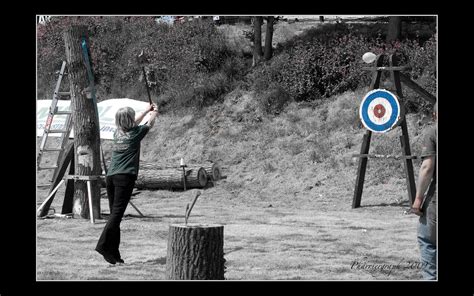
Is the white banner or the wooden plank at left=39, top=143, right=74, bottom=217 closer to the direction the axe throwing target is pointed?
the wooden plank

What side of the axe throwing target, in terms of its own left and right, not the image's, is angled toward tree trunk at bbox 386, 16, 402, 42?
back

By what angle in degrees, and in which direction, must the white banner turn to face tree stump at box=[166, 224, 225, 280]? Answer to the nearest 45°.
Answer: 0° — it already faces it

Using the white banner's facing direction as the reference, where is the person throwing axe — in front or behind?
in front

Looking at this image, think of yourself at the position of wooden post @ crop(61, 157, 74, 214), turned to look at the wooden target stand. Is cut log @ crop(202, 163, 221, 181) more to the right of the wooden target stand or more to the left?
left

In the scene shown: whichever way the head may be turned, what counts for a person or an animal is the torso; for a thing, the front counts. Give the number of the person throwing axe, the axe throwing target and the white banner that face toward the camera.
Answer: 2

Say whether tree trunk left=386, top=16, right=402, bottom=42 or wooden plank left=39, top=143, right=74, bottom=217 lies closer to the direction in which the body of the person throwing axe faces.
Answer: the tree trunk

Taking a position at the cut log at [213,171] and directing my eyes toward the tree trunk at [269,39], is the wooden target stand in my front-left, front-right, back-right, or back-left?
back-right

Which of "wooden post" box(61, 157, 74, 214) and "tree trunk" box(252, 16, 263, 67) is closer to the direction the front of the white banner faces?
the wooden post

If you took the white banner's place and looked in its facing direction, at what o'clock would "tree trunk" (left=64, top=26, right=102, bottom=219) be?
The tree trunk is roughly at 12 o'clock from the white banner.

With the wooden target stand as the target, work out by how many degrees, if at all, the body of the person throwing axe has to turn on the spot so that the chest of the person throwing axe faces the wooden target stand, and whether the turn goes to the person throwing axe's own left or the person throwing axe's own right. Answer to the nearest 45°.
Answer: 0° — they already face it

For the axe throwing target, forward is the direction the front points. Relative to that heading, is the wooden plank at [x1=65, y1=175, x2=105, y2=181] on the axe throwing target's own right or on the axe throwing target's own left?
on the axe throwing target's own right

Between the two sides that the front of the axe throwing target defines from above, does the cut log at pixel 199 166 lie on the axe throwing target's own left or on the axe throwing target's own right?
on the axe throwing target's own right

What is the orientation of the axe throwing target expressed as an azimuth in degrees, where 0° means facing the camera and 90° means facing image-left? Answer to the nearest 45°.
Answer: approximately 0°

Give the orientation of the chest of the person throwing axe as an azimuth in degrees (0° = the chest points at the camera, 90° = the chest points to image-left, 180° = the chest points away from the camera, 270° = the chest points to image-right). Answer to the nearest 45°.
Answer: approximately 225°

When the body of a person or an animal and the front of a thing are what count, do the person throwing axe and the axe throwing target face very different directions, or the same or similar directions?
very different directions
